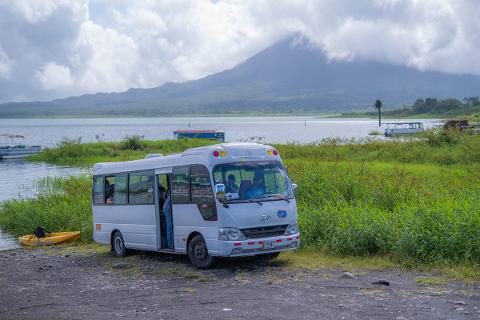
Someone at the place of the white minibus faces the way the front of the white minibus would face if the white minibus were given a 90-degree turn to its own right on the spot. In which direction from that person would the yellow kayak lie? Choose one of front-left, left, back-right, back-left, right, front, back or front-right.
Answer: right

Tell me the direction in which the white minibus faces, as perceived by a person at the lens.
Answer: facing the viewer and to the right of the viewer

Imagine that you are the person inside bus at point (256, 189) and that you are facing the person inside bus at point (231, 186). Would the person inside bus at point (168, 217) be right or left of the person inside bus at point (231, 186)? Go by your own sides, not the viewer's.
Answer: right
